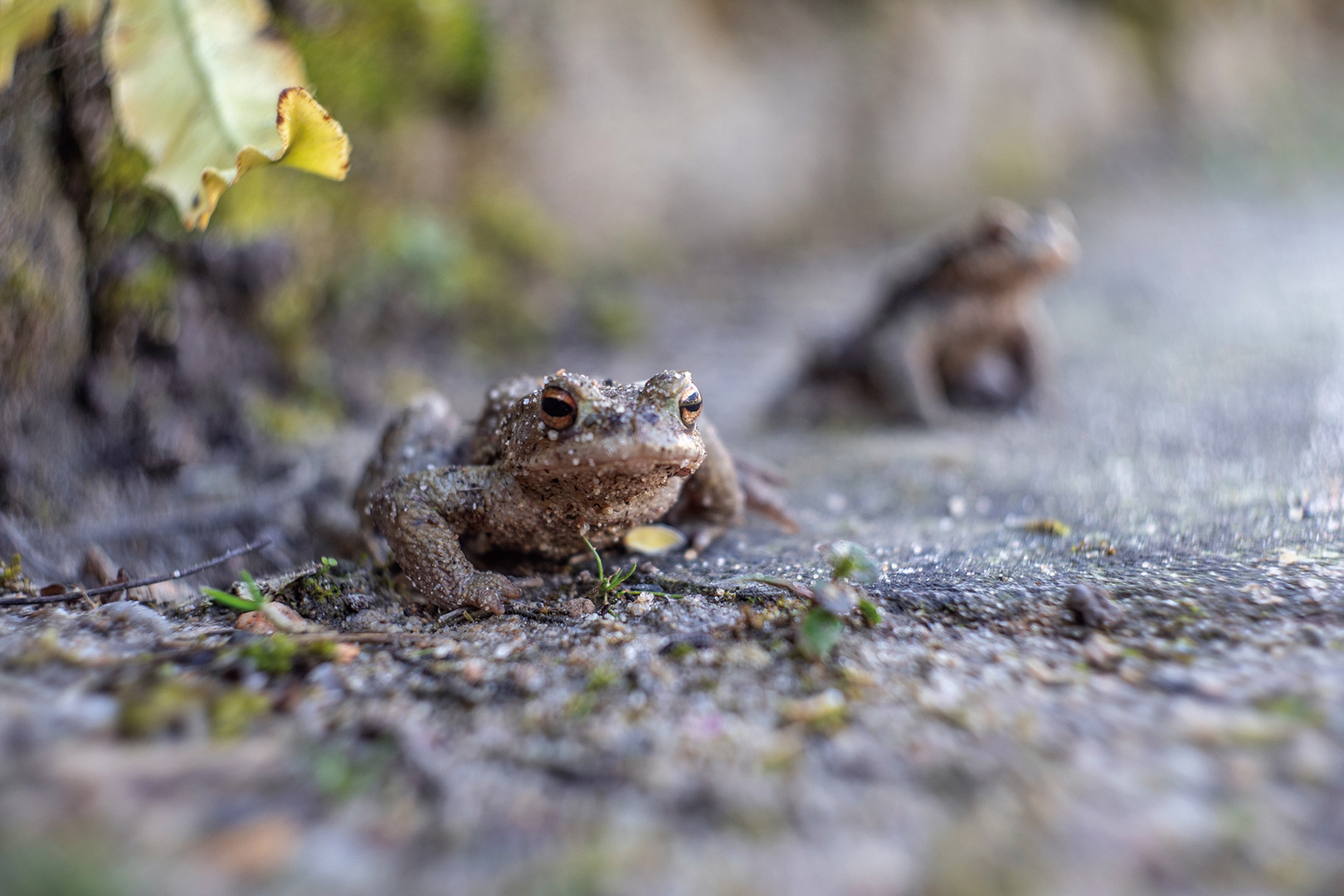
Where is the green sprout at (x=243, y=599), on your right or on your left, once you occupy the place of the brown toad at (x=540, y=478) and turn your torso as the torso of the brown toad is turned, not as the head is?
on your right

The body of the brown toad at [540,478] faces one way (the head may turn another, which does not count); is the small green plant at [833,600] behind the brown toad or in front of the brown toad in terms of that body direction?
in front

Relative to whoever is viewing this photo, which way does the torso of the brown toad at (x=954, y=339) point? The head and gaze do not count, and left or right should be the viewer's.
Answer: facing the viewer and to the right of the viewer

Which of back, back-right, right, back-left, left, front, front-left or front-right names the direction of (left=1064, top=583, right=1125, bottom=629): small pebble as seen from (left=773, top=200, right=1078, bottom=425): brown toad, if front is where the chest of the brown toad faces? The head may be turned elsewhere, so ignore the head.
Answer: front-right

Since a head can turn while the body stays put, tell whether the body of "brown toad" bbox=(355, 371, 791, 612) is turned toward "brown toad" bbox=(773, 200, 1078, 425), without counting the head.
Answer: no

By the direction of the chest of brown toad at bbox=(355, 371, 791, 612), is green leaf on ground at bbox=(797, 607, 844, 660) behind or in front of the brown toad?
in front

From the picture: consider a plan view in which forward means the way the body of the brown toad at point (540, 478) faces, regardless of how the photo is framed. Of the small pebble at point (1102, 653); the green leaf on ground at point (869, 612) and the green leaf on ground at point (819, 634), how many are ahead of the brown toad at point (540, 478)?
3

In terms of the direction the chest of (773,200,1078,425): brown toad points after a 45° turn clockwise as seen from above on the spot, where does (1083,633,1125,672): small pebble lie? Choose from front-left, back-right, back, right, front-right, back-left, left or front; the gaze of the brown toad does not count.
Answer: front

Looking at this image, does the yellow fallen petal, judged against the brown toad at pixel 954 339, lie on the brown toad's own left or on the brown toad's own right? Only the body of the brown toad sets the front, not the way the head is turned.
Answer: on the brown toad's own right

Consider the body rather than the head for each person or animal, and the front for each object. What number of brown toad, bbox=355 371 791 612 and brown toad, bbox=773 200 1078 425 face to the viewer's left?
0

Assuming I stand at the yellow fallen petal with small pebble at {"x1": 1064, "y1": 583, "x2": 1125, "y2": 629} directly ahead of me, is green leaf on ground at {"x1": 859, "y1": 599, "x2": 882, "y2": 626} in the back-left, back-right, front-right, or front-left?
front-right

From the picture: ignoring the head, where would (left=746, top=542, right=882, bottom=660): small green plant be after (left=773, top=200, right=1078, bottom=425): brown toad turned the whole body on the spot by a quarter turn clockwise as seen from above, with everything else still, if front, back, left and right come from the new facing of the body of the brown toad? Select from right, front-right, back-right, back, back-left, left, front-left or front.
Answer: front-left
